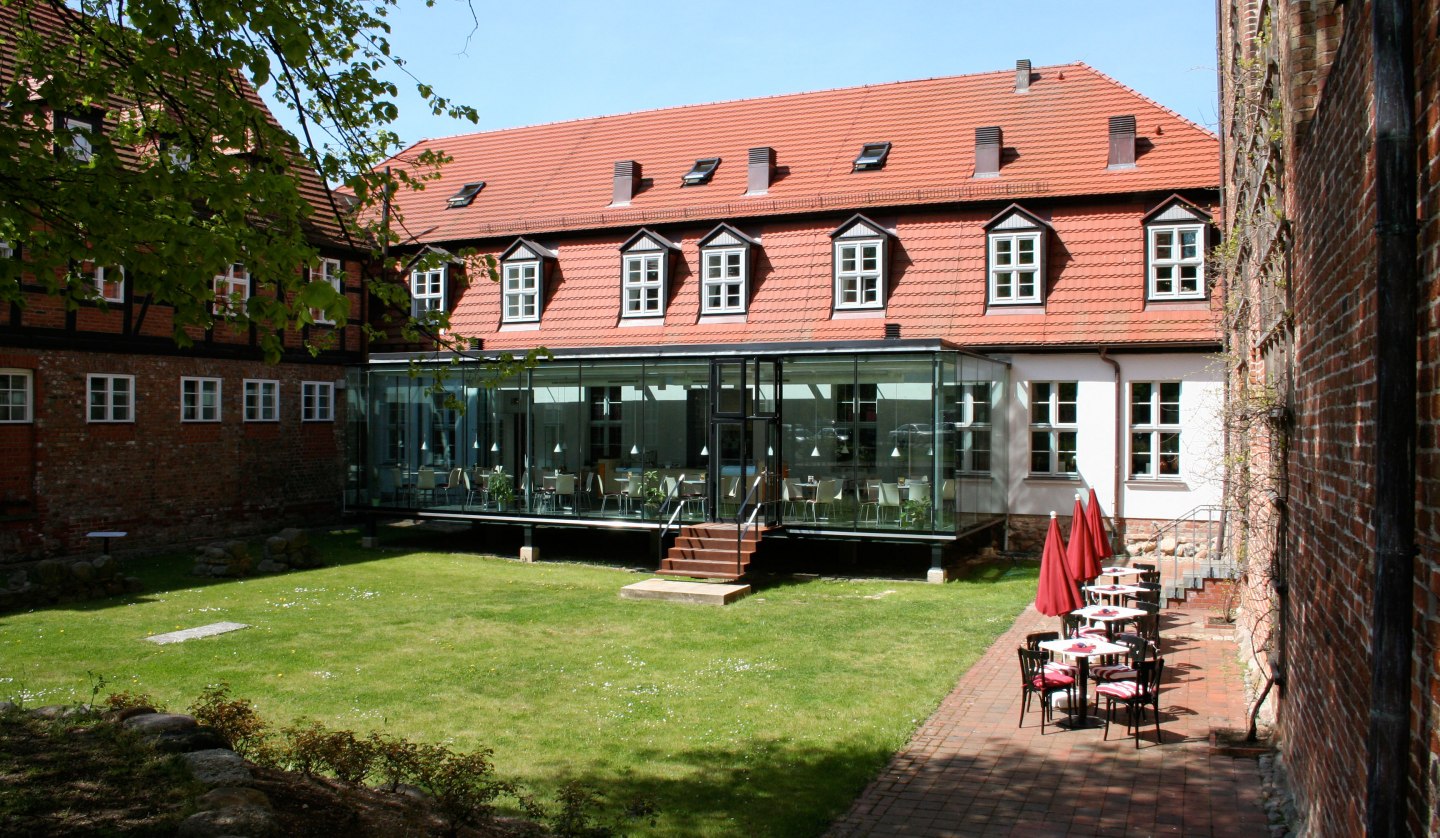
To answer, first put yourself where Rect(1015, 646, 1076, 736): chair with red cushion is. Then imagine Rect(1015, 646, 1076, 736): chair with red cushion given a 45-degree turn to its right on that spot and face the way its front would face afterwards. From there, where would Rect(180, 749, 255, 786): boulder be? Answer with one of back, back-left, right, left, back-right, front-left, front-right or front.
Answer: back-right

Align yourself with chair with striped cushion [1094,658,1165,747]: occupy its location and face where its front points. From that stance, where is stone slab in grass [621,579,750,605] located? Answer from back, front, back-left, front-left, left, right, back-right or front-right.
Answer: front

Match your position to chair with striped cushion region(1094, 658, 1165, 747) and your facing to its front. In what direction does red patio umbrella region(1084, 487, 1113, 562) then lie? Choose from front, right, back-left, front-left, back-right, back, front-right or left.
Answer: front-right

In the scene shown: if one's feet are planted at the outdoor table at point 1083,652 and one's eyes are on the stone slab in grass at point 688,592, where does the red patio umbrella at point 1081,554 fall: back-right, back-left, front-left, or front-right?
front-right

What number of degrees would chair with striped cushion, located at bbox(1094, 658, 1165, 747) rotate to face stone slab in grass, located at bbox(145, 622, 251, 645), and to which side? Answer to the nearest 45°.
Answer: approximately 45° to its left

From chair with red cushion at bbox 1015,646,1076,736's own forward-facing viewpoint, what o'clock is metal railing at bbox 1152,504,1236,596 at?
The metal railing is roughly at 11 o'clock from the chair with red cushion.

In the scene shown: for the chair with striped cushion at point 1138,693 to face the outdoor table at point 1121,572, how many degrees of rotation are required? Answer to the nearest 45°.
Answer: approximately 45° to its right

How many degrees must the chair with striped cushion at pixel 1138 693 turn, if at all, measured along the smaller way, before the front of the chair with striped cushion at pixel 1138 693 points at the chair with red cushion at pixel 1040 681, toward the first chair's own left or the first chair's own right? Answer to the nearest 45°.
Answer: approximately 45° to the first chair's own left

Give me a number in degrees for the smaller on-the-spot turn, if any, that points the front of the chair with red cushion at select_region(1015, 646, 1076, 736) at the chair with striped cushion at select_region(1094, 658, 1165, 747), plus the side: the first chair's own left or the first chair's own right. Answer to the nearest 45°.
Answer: approximately 45° to the first chair's own right

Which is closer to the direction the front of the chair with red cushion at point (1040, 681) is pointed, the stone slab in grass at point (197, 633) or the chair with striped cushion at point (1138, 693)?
the chair with striped cushion

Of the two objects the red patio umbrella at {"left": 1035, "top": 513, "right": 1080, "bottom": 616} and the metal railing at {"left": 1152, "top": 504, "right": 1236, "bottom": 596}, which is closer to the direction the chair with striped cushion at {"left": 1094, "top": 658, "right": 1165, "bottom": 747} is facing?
the red patio umbrella

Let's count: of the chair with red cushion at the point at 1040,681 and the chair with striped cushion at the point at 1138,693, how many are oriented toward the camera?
0

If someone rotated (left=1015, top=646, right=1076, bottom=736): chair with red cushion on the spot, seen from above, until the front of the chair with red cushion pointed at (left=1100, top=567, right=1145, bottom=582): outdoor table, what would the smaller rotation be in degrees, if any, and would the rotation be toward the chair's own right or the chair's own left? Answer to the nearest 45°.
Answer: approximately 45° to the chair's own left

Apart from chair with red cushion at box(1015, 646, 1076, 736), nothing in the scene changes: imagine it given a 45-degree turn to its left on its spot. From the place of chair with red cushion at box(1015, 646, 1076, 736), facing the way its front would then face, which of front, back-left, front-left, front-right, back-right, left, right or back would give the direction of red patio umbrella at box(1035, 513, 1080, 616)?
front

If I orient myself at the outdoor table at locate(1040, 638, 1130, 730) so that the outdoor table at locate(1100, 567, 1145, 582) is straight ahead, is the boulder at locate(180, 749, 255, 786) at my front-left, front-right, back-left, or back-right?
back-left

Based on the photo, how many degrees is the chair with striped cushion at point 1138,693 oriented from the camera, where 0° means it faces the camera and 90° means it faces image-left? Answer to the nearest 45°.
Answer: approximately 135°

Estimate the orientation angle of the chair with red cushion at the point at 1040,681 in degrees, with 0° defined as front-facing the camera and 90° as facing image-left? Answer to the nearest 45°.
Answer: approximately 225°

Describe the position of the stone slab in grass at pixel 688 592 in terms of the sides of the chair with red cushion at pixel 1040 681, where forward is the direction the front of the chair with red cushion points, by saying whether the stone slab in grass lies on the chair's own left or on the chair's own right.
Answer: on the chair's own left

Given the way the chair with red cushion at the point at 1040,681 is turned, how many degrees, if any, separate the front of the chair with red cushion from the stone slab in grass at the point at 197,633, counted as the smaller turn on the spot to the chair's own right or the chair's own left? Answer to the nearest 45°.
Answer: approximately 135° to the chair's own left

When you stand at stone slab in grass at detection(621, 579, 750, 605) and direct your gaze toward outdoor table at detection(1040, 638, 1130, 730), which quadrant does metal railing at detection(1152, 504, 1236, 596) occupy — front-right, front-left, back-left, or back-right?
front-left
